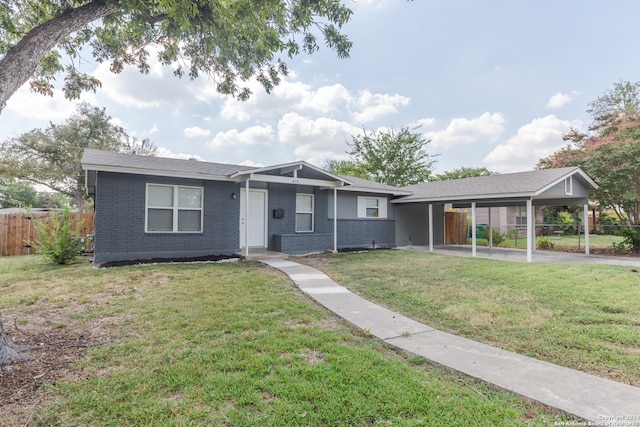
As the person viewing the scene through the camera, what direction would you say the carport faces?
facing the viewer and to the right of the viewer

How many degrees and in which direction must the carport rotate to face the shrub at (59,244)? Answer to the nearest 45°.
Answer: approximately 90° to its right

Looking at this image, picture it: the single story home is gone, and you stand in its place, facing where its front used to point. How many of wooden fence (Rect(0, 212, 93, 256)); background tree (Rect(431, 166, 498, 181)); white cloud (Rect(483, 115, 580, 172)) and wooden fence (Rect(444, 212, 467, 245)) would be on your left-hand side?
3

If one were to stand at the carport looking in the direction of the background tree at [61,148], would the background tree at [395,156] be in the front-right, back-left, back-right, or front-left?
front-right

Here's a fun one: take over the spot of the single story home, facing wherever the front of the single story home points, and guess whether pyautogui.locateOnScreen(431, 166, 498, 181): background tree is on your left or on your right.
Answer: on your left

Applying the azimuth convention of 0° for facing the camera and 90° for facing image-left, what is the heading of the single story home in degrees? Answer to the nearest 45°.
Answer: approximately 315°

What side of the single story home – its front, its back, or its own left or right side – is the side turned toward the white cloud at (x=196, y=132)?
back

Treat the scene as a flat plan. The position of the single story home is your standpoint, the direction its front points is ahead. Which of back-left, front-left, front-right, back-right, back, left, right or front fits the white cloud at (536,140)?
left

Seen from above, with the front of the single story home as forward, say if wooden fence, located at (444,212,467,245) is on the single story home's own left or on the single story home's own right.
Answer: on the single story home's own left

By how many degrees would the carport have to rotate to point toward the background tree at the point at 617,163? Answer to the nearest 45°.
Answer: approximately 90° to its left
